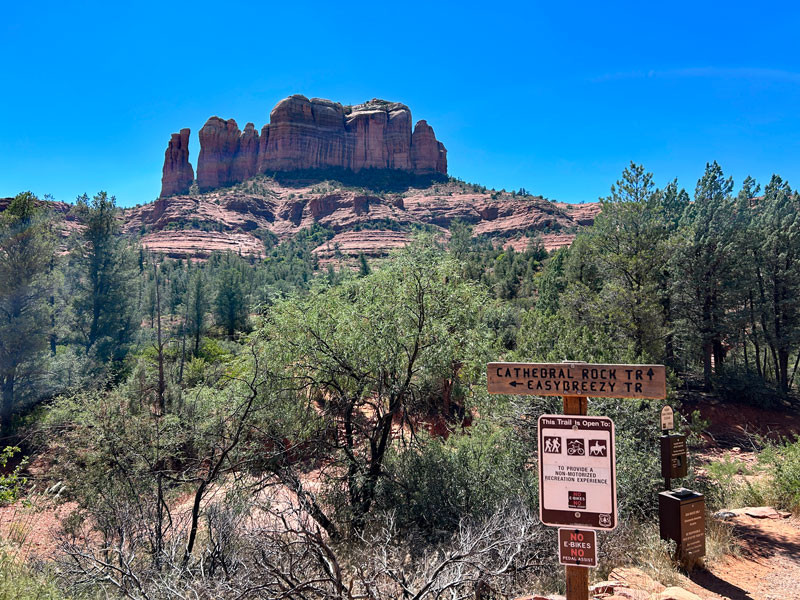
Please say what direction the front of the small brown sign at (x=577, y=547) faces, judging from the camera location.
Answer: facing the viewer

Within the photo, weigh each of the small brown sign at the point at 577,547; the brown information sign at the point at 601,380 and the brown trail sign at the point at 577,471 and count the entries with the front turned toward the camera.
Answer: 3

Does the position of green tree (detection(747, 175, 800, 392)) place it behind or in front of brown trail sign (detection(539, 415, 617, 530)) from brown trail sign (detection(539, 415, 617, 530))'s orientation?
behind

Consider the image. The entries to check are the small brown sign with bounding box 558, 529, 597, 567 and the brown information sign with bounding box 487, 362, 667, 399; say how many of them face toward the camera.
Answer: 2

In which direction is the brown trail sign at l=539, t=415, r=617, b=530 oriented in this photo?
toward the camera

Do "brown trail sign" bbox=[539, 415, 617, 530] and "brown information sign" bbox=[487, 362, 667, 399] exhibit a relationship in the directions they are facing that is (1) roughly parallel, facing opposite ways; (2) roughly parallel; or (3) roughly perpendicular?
roughly parallel

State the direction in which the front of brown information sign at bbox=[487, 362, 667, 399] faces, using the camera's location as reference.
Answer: facing the viewer

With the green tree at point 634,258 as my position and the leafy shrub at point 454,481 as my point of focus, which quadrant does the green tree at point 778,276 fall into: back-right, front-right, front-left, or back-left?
back-left

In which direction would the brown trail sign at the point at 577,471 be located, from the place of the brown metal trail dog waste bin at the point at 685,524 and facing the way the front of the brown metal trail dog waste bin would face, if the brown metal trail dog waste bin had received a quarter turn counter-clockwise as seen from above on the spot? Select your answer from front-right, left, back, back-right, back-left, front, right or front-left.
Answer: back-right

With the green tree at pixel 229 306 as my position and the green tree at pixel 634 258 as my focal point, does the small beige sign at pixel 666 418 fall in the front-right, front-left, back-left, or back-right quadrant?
front-right

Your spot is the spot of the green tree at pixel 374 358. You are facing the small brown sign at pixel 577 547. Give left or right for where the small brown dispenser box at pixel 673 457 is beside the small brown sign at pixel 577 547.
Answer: left
